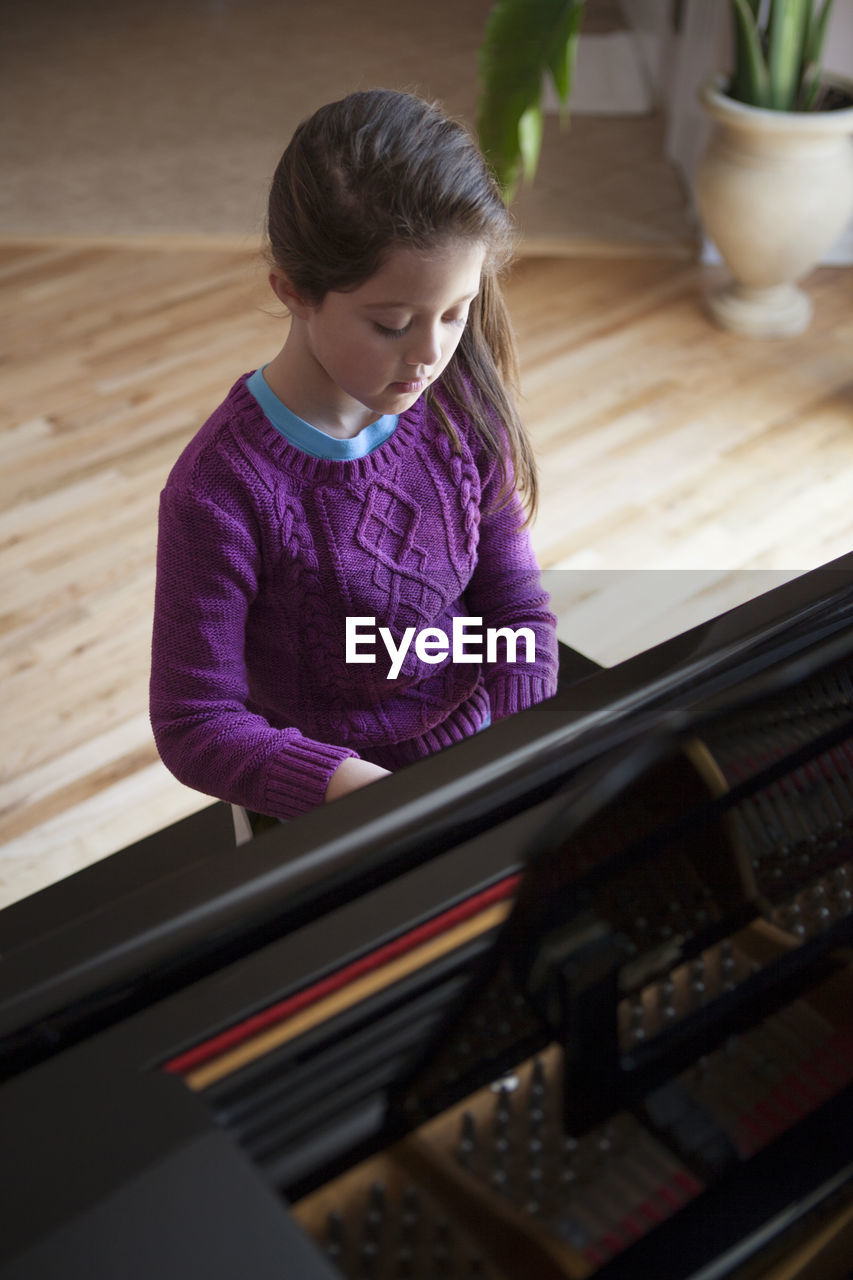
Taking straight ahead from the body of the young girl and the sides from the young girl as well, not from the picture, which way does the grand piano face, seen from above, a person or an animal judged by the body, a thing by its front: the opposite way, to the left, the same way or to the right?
the opposite way

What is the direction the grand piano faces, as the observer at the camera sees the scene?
facing away from the viewer and to the left of the viewer

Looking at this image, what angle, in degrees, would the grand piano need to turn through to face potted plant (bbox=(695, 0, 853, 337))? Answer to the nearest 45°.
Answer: approximately 45° to its right

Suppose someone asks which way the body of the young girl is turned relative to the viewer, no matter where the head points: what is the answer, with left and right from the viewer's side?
facing the viewer and to the right of the viewer

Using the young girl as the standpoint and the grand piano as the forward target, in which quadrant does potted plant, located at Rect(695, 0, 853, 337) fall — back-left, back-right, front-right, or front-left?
back-left

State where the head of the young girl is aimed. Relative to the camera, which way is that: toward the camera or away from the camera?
toward the camera
